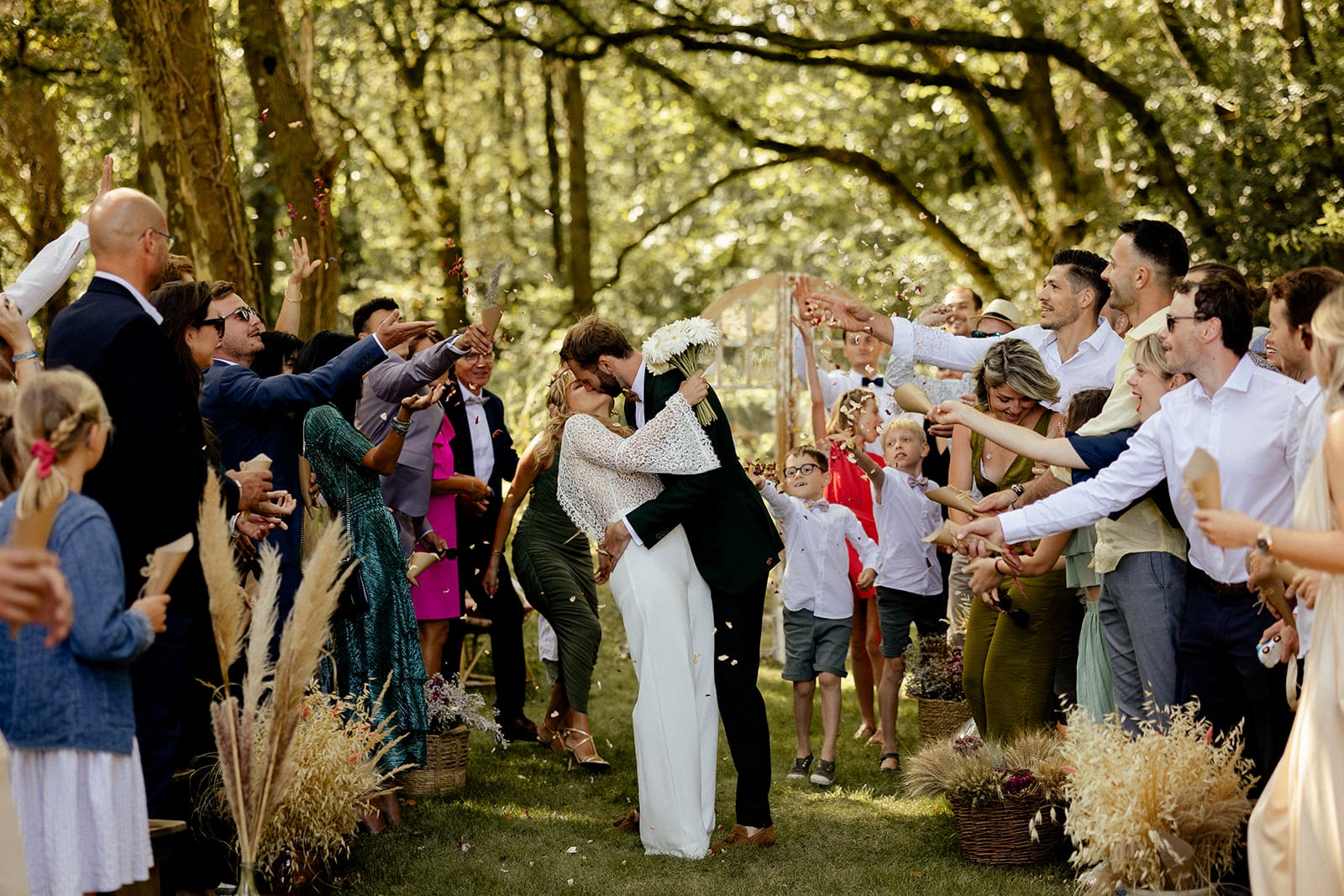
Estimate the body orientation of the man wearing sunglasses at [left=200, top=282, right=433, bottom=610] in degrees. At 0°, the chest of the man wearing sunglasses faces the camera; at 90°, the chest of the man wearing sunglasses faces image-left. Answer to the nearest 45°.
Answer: approximately 270°

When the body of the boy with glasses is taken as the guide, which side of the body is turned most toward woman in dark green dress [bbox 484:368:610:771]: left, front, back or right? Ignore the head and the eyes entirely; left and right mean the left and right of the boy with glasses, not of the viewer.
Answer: right

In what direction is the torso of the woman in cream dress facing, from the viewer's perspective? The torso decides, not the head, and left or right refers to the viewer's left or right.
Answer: facing to the left of the viewer

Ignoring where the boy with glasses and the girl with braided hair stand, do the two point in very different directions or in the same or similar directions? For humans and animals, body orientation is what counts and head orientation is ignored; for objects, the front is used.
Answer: very different directions

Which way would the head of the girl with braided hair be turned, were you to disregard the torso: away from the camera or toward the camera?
away from the camera

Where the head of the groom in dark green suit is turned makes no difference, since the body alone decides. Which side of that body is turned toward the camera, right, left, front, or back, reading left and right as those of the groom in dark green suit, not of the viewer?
left

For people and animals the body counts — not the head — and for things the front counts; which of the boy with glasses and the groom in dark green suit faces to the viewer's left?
the groom in dark green suit
